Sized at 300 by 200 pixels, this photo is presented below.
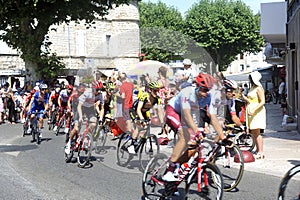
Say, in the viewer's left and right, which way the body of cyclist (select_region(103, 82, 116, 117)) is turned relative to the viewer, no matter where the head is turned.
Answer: facing the viewer and to the right of the viewer

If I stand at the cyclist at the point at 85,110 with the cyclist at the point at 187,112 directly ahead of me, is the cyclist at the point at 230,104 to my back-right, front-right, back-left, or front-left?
front-left

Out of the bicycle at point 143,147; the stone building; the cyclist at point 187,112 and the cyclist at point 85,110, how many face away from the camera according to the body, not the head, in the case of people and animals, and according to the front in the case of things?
0

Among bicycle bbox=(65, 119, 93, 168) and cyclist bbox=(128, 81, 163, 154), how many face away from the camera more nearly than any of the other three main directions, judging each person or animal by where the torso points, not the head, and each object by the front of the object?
0

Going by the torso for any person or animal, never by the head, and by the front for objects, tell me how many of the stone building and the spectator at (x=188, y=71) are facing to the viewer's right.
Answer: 0

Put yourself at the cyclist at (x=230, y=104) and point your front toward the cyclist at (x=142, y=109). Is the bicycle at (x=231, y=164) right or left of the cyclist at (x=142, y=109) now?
left

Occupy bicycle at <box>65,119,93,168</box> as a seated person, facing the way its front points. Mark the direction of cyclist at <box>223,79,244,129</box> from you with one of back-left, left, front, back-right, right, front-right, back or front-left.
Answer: front-left

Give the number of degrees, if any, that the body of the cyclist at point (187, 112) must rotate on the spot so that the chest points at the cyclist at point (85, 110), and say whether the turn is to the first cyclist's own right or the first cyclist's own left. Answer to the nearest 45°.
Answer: approximately 180°

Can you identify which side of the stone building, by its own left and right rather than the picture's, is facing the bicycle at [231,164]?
front

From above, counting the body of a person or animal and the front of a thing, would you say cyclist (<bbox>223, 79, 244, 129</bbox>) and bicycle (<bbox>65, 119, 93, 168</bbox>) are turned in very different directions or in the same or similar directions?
same or similar directions
